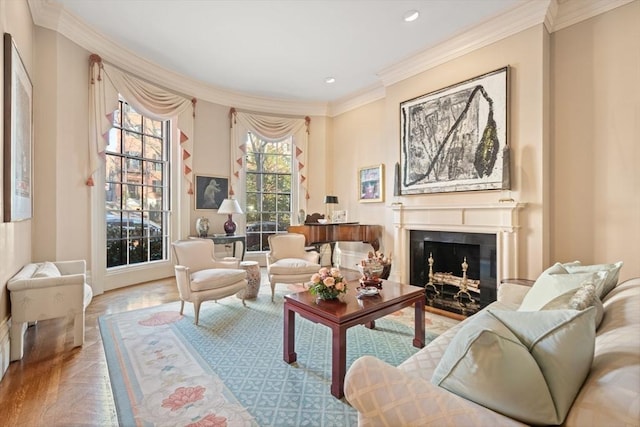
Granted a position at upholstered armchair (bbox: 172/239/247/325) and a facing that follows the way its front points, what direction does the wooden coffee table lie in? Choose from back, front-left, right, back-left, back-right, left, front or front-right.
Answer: front

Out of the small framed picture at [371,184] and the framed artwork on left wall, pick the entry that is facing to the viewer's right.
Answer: the framed artwork on left wall

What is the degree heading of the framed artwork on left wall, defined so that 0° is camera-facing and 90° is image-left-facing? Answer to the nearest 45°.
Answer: approximately 270°

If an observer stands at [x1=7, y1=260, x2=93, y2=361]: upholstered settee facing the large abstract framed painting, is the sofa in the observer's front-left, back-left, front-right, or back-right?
front-right

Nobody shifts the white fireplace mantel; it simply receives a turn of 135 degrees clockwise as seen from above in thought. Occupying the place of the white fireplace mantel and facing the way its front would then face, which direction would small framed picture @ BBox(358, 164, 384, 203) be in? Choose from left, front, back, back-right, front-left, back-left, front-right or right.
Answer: front-left

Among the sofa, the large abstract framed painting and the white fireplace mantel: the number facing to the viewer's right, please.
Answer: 0

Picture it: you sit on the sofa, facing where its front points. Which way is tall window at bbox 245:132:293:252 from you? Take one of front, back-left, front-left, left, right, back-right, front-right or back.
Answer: front

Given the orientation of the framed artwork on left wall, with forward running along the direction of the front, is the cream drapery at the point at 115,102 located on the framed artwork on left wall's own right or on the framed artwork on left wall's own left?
on the framed artwork on left wall's own left

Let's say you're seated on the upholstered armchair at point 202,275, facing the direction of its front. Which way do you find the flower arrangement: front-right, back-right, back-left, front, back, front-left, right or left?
front

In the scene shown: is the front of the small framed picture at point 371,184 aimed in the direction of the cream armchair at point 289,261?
yes

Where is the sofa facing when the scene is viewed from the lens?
facing away from the viewer and to the left of the viewer

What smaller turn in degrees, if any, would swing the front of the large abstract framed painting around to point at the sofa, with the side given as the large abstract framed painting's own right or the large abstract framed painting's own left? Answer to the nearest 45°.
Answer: approximately 45° to the large abstract framed painting's own left

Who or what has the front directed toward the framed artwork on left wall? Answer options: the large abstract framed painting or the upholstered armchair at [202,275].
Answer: the large abstract framed painting

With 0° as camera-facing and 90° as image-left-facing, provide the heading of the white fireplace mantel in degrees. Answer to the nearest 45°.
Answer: approximately 45°

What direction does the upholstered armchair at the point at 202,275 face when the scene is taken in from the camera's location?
facing the viewer and to the right of the viewer

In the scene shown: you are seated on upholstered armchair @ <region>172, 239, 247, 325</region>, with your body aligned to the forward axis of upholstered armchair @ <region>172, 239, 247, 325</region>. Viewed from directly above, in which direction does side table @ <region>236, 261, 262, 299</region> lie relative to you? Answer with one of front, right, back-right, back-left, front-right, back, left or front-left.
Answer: left
